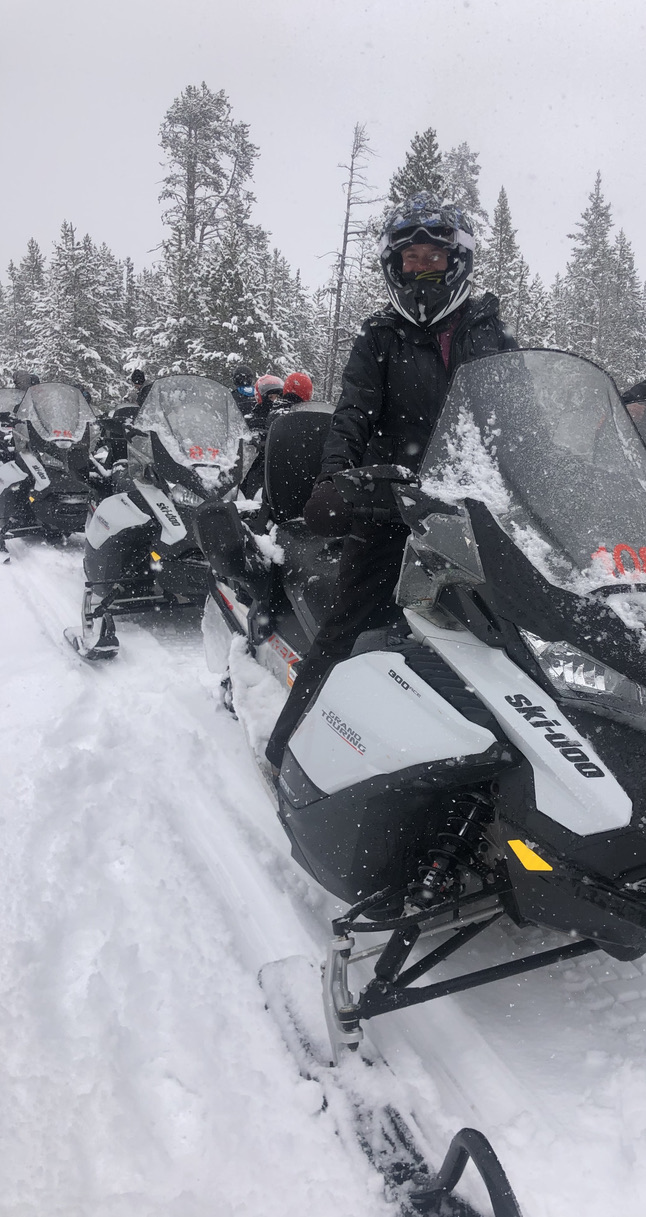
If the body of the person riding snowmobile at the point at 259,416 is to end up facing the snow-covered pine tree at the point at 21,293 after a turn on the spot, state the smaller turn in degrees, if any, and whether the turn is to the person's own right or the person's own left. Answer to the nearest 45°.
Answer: approximately 135° to the person's own left

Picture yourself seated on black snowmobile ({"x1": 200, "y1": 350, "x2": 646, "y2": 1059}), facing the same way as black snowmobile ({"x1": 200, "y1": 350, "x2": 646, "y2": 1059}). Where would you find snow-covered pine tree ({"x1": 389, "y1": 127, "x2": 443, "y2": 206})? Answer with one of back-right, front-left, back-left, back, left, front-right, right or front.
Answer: back-left

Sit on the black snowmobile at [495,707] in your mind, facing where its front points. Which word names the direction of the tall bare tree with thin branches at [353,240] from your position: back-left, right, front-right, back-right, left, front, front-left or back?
back-left

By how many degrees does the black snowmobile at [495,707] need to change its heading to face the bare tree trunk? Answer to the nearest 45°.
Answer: approximately 135° to its left

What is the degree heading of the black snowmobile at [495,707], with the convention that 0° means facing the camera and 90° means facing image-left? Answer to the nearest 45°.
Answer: approximately 315°

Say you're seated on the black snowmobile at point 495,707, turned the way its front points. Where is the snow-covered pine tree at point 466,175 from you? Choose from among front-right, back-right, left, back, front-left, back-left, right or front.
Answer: back-left

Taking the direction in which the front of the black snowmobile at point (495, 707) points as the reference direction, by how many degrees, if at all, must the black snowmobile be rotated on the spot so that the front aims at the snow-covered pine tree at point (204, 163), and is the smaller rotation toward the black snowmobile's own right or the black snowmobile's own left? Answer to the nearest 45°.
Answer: approximately 135° to the black snowmobile's own left

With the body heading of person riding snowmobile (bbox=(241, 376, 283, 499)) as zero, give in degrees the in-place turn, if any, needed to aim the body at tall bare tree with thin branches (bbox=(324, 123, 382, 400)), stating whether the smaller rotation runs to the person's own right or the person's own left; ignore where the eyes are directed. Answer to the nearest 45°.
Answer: approximately 135° to the person's own left

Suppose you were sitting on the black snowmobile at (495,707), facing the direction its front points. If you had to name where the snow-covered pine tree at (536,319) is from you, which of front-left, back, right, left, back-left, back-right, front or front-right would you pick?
back-left

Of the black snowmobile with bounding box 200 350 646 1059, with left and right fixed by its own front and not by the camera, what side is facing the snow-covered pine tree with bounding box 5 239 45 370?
back

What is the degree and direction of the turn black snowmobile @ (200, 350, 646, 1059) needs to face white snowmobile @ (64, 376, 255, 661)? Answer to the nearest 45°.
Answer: approximately 180°

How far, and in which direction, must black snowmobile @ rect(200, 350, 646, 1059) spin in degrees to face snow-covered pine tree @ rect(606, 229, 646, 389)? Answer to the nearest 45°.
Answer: approximately 135° to its left
